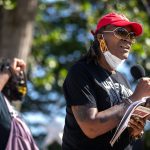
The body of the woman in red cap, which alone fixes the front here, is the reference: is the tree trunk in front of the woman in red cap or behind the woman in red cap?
behind

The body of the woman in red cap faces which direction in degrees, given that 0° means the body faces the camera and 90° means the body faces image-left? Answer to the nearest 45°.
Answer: approximately 315°
